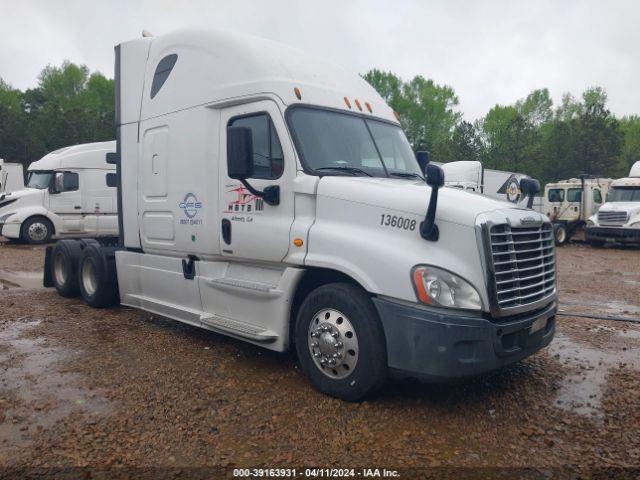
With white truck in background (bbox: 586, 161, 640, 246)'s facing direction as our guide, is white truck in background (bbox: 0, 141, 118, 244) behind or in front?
in front

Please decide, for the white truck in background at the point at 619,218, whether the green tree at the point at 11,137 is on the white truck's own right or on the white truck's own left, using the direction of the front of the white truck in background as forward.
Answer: on the white truck's own right

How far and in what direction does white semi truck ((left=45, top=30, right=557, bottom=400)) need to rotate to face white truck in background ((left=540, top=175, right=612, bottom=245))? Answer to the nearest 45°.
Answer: approximately 90° to its left

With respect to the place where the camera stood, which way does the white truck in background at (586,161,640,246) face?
facing the viewer and to the left of the viewer

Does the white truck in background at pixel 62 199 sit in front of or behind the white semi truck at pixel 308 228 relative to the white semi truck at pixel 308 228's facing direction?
behind

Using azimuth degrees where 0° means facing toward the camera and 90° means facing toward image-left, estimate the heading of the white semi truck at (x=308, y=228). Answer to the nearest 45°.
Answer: approximately 315°

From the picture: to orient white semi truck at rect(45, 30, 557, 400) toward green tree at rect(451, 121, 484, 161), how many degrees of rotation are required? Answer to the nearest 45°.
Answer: approximately 135° to its left

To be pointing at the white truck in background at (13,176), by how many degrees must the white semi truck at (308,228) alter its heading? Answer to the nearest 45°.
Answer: approximately 180°

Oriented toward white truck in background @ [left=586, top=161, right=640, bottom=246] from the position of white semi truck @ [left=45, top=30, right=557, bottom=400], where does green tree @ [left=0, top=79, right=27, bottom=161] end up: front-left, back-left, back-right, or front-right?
front-left

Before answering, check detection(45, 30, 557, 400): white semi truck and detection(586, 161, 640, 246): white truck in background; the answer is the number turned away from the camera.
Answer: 0

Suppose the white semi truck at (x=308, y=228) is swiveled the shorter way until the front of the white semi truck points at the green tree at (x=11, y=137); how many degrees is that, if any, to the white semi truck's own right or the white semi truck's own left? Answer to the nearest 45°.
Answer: approximately 180°

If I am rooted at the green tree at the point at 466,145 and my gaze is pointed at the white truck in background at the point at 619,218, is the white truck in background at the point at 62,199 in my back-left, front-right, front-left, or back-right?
front-right
